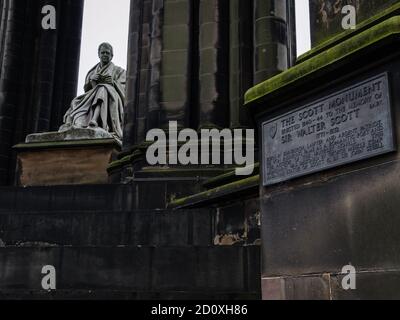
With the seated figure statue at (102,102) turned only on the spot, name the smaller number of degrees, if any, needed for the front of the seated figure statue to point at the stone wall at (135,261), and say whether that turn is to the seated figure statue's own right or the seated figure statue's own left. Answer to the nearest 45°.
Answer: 0° — it already faces it

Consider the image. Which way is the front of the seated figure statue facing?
toward the camera
